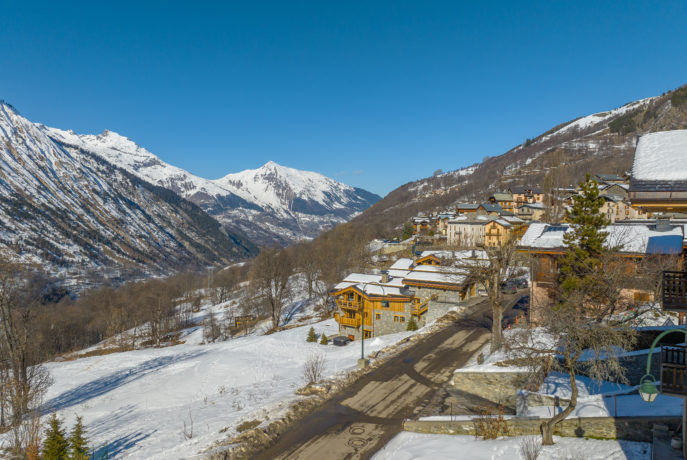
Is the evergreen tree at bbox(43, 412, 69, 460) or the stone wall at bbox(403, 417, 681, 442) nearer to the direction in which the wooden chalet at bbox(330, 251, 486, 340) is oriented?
the evergreen tree

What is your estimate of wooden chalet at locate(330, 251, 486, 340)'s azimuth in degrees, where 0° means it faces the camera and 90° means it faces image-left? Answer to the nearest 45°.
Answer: approximately 45°

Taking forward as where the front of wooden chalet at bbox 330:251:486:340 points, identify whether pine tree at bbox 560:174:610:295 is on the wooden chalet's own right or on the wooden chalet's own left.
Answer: on the wooden chalet's own left

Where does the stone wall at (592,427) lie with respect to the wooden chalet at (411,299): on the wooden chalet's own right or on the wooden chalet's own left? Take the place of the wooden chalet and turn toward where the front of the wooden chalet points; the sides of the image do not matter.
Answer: on the wooden chalet's own left

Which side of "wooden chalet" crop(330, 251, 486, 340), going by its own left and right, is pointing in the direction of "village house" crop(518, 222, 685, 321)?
left

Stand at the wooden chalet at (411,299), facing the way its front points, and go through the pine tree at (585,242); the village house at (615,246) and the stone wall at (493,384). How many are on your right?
0

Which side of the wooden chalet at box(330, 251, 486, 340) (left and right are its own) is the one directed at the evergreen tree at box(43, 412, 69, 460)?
front

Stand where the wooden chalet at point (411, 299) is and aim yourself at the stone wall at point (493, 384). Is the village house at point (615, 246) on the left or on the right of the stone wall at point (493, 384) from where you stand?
left

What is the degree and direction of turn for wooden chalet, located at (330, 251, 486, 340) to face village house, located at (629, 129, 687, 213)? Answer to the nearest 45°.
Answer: approximately 45° to its left

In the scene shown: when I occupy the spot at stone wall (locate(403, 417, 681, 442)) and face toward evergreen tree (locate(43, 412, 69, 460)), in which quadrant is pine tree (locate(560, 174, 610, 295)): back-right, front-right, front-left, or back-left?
back-right

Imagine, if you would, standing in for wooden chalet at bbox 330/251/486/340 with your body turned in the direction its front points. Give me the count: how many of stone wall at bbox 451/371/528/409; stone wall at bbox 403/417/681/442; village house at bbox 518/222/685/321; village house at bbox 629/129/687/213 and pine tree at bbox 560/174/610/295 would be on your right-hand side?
0

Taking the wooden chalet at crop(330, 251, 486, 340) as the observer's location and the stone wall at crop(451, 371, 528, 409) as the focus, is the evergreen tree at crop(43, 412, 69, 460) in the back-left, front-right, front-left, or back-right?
front-right

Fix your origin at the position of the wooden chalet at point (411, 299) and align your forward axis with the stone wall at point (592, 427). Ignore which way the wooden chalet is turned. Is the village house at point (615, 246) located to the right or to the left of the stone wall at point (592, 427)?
left
